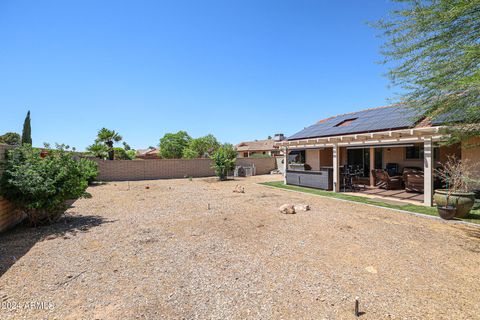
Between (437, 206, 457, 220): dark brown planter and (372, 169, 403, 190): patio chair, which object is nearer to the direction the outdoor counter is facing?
the dark brown planter

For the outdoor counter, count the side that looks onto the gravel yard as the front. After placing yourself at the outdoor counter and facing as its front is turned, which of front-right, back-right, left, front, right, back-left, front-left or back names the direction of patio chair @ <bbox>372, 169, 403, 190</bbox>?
back-left

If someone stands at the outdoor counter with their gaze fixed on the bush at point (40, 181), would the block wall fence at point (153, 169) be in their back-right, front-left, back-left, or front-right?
front-right

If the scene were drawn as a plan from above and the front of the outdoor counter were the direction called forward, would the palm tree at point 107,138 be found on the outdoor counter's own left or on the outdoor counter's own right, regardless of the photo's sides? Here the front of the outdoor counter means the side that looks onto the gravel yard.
on the outdoor counter's own right

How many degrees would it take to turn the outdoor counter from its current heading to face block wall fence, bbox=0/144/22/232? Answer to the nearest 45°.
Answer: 0° — it already faces it

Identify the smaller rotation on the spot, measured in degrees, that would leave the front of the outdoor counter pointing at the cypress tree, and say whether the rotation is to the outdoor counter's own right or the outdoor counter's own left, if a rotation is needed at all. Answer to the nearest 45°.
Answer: approximately 45° to the outdoor counter's own right

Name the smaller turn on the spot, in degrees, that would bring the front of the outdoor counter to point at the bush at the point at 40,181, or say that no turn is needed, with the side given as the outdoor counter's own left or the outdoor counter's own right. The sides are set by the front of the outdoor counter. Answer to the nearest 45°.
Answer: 0° — it already faces it

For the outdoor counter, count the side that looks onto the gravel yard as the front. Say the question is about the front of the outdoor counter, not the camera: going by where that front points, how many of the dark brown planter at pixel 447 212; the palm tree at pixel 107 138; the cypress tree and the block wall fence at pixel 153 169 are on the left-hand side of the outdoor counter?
1

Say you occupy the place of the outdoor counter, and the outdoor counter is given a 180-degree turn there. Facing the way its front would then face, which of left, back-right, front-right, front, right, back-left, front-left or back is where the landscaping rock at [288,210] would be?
back-right

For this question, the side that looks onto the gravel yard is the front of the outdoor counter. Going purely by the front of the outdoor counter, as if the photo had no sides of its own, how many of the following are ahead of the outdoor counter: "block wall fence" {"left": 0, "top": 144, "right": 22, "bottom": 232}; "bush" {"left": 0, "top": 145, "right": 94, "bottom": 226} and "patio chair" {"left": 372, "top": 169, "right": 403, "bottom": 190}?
2

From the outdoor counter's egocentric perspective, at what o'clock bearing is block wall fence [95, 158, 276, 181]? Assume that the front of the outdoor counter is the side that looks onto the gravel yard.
The block wall fence is roughly at 2 o'clock from the outdoor counter.

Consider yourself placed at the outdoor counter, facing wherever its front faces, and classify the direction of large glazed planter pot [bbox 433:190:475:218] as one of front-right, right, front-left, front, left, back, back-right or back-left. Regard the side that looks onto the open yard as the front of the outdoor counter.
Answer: left

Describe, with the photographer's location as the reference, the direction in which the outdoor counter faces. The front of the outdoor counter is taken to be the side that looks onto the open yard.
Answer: facing the viewer and to the left of the viewer

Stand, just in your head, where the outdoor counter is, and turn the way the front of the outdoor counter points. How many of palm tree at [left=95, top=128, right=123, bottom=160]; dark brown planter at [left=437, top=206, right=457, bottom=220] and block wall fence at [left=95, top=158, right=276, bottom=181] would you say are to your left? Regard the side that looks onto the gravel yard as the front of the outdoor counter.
1
